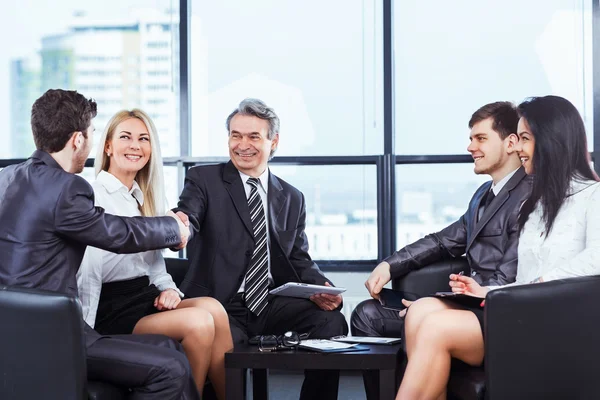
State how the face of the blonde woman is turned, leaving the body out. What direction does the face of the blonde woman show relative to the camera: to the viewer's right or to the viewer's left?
to the viewer's right

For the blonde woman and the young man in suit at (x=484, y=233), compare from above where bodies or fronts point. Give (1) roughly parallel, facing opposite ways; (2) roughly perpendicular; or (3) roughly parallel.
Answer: roughly perpendicular

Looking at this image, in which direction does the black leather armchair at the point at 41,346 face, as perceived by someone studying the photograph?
facing away from the viewer and to the right of the viewer

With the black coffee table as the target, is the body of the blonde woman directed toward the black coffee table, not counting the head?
yes

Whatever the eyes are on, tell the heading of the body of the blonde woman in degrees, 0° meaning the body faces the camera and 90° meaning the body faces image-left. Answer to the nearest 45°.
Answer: approximately 315°

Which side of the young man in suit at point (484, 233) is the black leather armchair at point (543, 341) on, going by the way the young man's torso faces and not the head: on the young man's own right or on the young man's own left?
on the young man's own left

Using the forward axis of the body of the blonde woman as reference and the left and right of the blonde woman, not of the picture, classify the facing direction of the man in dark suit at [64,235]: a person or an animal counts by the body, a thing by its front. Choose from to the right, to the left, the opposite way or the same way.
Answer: to the left

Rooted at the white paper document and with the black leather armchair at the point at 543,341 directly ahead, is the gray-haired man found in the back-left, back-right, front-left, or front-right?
back-left

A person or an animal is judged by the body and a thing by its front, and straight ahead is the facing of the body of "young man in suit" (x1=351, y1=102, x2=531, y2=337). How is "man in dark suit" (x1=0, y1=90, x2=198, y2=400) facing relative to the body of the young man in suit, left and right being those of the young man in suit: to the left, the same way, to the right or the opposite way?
the opposite way

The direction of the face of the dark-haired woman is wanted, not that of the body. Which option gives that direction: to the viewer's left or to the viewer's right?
to the viewer's left
